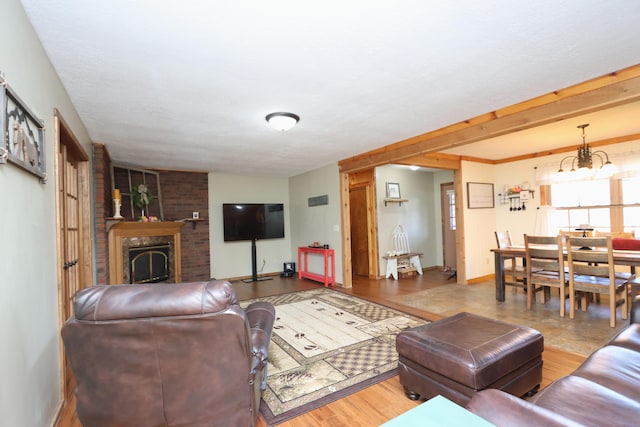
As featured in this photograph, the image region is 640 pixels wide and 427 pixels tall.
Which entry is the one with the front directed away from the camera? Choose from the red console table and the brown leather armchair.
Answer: the brown leather armchair

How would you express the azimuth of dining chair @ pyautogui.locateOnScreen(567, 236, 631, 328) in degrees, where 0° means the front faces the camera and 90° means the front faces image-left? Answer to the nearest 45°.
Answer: approximately 225°

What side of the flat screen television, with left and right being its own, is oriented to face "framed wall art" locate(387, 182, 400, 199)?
left

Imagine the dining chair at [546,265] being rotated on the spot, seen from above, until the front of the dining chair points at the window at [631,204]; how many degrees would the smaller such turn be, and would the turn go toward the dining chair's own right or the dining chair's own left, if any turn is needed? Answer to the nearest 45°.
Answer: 0° — it already faces it

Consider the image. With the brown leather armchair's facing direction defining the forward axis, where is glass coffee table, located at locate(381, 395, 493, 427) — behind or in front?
behind

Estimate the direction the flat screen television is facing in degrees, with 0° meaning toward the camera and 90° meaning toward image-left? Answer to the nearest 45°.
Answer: approximately 0°

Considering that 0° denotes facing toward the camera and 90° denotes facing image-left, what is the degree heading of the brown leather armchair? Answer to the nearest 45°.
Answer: approximately 180°

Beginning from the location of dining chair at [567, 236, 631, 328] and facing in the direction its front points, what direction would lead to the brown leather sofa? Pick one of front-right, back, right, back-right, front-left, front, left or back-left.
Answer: back-right

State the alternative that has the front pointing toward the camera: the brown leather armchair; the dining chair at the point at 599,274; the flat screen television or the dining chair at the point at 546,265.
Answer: the flat screen television

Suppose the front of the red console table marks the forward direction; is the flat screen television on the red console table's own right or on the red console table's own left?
on the red console table's own right

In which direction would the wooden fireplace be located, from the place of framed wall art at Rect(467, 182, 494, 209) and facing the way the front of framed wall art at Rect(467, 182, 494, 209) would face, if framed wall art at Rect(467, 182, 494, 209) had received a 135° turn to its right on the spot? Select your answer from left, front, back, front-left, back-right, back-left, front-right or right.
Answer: front-left

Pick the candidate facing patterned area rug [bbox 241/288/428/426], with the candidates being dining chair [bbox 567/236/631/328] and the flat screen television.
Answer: the flat screen television

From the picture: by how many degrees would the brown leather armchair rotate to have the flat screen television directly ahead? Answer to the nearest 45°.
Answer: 0° — it already faces it

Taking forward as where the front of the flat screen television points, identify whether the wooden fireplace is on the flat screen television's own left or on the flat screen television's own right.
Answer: on the flat screen television's own right
